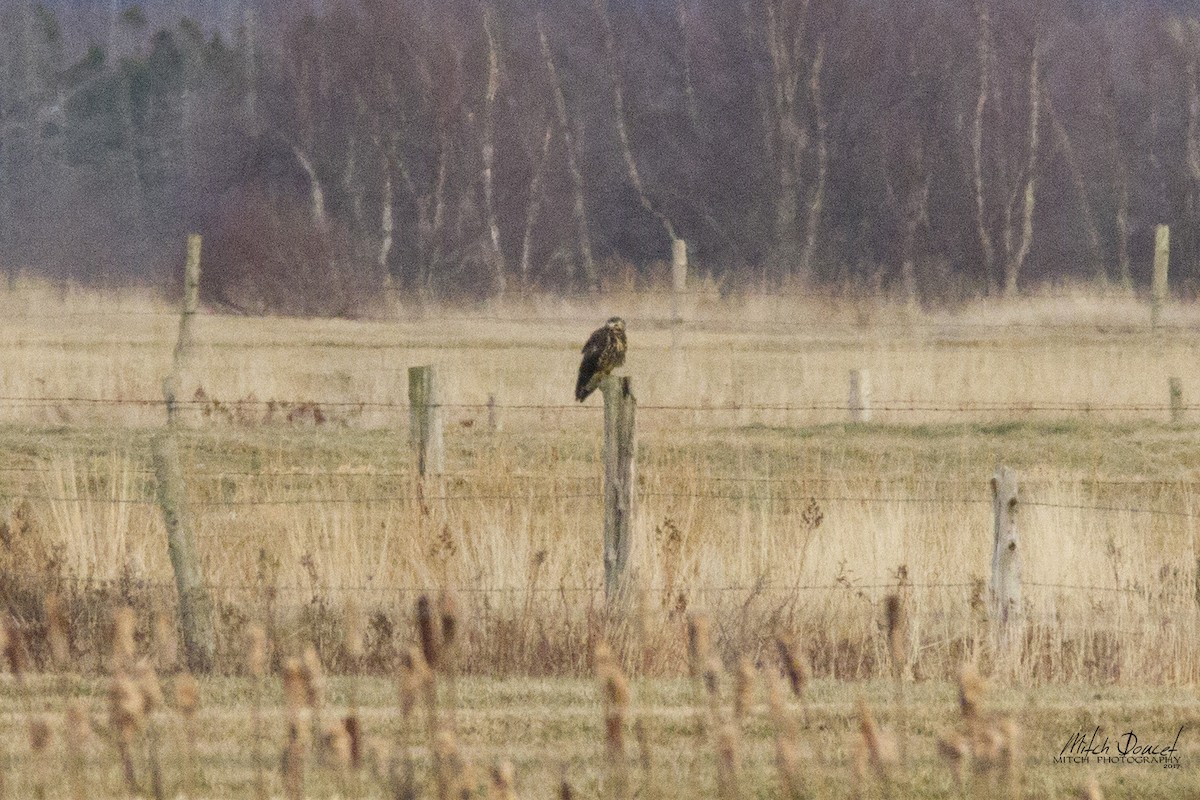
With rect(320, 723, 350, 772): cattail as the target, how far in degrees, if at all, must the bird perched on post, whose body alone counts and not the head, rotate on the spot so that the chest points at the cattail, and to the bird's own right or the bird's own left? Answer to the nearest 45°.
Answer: approximately 90° to the bird's own right

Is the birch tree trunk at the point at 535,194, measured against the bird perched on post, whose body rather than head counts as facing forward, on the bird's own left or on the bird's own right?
on the bird's own left

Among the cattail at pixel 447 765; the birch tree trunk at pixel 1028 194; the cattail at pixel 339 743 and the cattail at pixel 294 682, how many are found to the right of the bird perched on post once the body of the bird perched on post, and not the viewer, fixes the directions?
3

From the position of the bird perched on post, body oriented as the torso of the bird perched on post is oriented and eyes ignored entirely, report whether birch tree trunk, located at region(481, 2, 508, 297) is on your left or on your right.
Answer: on your left

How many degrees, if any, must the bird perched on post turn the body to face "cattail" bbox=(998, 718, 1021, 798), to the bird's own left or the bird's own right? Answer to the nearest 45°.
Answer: approximately 90° to the bird's own right

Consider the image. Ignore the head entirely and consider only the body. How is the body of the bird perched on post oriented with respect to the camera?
to the viewer's right

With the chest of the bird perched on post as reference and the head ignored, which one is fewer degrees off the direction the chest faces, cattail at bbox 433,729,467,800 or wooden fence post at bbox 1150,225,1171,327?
the wooden fence post

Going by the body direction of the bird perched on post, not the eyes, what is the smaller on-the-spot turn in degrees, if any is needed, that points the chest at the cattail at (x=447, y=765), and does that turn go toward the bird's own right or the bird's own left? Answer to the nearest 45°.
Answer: approximately 90° to the bird's own right

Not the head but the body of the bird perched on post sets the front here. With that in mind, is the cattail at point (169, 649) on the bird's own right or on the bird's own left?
on the bird's own right

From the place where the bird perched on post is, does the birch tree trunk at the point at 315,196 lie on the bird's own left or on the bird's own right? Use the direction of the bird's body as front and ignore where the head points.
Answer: on the bird's own left
